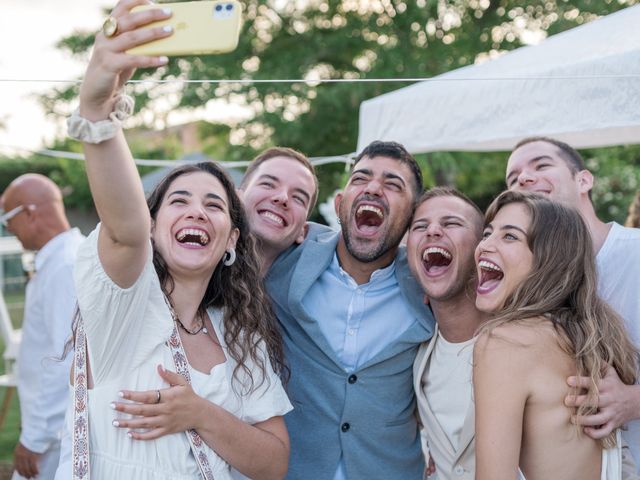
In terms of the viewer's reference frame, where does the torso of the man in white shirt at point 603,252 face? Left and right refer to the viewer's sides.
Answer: facing the viewer and to the left of the viewer

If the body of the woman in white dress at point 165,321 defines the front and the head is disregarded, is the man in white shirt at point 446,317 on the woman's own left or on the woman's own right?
on the woman's own left

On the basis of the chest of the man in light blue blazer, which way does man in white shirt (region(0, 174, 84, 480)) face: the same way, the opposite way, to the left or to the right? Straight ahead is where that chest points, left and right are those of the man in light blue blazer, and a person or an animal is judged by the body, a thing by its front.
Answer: to the right

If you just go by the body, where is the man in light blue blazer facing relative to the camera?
toward the camera

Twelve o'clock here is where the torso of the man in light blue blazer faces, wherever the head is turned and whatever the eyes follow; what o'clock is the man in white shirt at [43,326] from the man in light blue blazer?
The man in white shirt is roughly at 4 o'clock from the man in light blue blazer.

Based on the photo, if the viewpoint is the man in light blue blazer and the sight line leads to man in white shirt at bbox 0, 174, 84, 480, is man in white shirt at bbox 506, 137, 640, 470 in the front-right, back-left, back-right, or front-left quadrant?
back-right

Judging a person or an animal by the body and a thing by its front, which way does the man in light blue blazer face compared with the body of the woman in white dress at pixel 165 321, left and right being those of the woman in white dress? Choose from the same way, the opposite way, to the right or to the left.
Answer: the same way

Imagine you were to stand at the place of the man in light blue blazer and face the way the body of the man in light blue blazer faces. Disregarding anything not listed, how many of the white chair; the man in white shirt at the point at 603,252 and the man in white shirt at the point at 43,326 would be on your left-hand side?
1

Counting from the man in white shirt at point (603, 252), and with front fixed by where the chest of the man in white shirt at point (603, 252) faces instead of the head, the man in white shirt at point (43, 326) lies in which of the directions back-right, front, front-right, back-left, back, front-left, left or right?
front-right

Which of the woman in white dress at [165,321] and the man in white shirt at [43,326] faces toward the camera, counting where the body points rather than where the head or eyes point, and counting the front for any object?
the woman in white dress

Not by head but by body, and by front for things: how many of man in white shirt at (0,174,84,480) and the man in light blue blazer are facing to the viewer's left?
1

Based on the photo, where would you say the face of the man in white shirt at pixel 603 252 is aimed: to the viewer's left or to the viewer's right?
to the viewer's left

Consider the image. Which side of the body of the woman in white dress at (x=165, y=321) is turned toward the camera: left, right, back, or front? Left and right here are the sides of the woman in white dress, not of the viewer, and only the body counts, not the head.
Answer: front

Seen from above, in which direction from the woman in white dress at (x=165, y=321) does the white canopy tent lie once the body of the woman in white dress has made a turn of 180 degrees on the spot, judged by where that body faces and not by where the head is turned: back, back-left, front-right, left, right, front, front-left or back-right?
front-right

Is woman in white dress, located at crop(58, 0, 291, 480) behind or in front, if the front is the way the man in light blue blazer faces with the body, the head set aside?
in front
